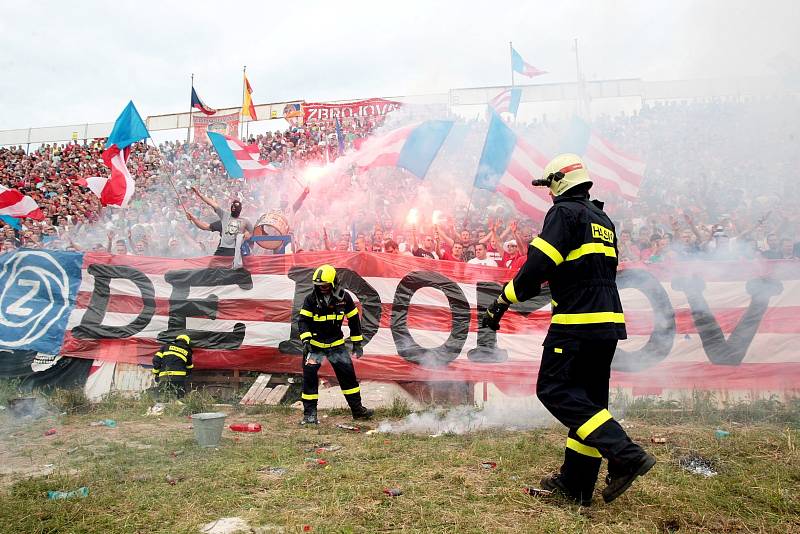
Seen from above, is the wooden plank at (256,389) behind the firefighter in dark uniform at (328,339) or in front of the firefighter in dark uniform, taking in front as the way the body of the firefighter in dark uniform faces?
behind

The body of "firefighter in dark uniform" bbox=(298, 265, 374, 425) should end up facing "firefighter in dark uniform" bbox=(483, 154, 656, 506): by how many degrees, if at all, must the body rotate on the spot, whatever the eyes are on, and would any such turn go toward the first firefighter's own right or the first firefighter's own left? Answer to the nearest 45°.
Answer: approximately 45° to the first firefighter's own left

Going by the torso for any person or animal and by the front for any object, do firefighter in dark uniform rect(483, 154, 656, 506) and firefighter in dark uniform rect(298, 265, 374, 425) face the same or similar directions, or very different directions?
very different directions

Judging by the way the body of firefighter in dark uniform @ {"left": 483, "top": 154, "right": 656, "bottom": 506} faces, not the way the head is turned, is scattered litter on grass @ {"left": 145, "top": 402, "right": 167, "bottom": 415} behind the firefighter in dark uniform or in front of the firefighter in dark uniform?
in front

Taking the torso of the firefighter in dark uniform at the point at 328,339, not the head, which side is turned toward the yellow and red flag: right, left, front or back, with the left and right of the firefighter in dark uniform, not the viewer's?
back

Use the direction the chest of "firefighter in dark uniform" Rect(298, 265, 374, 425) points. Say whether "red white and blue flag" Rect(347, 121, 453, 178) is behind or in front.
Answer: behind

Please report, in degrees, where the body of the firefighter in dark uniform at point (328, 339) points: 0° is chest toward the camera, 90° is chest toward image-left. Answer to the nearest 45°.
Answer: approximately 0°

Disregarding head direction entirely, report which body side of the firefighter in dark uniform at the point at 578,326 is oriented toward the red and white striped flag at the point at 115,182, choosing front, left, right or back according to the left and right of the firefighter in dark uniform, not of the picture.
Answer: front

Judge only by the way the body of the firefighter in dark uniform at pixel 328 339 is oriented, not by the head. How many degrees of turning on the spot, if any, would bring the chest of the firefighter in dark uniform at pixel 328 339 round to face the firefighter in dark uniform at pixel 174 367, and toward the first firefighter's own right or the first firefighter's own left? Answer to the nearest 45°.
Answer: approximately 135° to the first firefighter's own right

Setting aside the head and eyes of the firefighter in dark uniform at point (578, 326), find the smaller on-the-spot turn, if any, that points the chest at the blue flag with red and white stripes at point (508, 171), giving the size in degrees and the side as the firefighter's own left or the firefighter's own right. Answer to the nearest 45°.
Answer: approximately 45° to the firefighter's own right

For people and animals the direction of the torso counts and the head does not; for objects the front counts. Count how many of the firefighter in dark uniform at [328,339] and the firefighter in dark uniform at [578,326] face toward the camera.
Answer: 1

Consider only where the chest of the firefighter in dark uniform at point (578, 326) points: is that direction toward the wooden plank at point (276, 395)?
yes

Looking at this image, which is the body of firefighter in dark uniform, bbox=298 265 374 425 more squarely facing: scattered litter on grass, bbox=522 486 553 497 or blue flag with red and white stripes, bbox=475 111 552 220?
the scattered litter on grass
